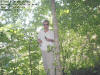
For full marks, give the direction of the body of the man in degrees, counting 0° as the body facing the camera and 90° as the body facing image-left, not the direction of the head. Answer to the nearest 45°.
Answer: approximately 0°
